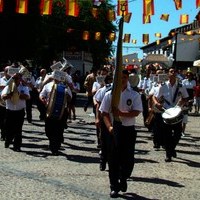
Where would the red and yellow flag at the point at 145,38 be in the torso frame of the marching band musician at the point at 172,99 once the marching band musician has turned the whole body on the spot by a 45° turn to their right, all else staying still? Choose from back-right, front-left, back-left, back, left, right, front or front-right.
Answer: back-right

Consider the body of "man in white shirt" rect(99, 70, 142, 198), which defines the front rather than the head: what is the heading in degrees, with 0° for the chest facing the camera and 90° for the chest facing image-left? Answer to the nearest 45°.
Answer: approximately 0°

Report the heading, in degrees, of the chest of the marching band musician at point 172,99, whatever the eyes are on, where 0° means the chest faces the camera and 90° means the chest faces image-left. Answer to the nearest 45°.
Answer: approximately 0°

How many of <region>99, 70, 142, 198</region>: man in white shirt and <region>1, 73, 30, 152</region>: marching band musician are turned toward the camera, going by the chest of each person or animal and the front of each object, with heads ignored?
2

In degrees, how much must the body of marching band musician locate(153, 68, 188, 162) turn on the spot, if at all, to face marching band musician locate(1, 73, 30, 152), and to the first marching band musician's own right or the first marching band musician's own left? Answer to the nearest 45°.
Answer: approximately 90° to the first marching band musician's own right

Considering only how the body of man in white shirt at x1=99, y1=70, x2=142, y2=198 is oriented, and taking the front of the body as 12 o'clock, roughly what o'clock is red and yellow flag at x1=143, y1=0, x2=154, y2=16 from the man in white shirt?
The red and yellow flag is roughly at 6 o'clock from the man in white shirt.

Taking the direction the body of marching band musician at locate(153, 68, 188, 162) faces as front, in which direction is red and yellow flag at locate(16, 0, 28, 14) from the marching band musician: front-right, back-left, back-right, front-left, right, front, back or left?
back-right

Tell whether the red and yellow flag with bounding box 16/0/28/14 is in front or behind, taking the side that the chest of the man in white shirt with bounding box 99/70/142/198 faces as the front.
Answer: behind
